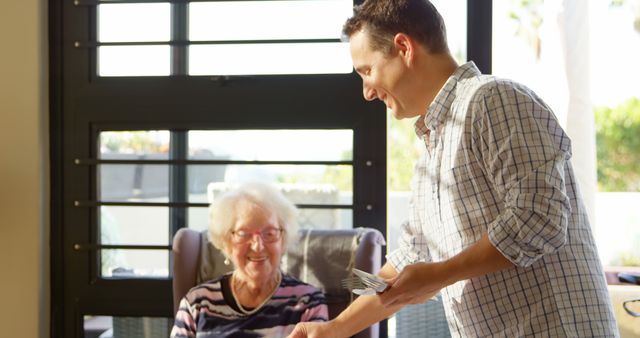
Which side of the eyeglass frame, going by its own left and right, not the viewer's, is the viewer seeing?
front

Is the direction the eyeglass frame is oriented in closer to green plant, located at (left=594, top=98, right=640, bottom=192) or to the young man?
the young man

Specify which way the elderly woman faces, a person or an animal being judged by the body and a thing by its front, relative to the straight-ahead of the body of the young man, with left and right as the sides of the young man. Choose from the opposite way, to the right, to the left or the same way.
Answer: to the left

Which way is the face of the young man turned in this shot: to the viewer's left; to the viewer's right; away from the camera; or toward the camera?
to the viewer's left

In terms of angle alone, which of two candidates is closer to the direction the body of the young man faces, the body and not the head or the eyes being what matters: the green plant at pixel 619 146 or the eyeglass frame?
the eyeglass frame

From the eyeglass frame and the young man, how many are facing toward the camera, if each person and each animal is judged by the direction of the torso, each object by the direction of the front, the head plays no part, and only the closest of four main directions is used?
1

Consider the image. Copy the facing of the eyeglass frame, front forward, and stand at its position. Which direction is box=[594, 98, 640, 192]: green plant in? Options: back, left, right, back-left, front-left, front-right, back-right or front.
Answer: left

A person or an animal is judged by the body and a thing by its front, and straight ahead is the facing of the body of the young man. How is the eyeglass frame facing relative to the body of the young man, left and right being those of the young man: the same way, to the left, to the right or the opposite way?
to the left

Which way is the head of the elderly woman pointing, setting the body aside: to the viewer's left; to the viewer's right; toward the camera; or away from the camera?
toward the camera

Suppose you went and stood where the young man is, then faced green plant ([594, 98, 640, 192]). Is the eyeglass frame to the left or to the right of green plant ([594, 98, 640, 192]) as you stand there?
left

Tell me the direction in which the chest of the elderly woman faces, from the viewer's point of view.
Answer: toward the camera

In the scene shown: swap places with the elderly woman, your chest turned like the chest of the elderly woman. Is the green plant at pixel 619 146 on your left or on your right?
on your left

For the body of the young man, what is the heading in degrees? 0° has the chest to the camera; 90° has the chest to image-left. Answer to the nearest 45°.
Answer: approximately 90°

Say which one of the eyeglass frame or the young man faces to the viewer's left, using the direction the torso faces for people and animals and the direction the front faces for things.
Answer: the young man

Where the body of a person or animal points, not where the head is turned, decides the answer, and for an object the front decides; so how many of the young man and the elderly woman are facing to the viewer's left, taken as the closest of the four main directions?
1
